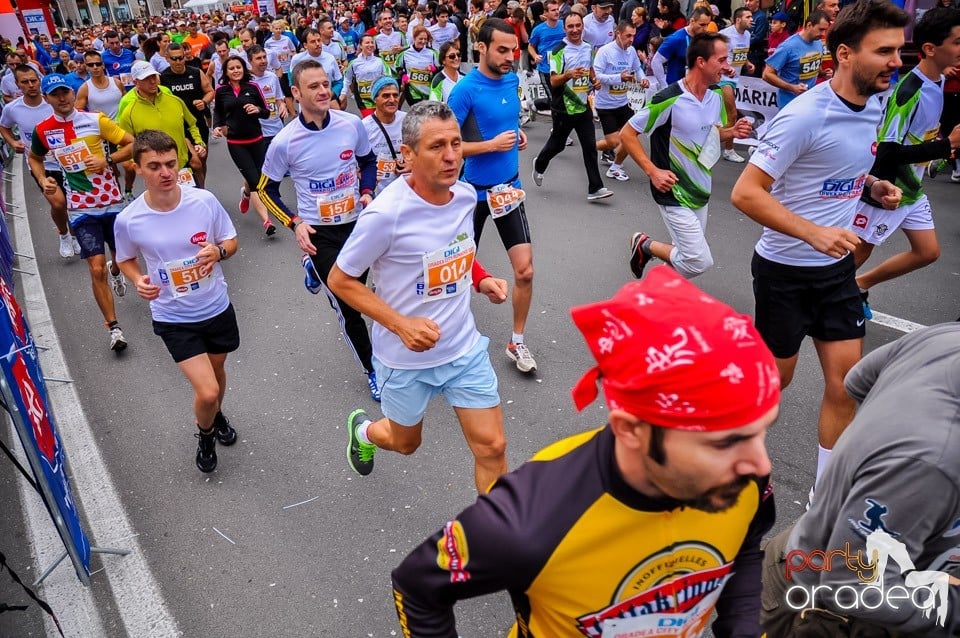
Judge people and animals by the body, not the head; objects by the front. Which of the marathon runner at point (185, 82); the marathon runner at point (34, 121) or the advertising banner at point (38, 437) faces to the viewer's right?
the advertising banner

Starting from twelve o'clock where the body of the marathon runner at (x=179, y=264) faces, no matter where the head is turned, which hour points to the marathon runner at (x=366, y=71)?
the marathon runner at (x=366, y=71) is roughly at 7 o'clock from the marathon runner at (x=179, y=264).

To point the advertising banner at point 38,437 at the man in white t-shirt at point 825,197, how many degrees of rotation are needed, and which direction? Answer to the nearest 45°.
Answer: approximately 45° to its right

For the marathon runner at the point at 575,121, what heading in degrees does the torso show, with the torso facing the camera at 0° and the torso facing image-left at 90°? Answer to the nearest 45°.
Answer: approximately 315°

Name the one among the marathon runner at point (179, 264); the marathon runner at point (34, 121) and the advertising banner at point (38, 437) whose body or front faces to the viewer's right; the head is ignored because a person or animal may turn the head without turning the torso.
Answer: the advertising banner

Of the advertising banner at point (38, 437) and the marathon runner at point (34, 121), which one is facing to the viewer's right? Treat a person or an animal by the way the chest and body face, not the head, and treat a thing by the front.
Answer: the advertising banner

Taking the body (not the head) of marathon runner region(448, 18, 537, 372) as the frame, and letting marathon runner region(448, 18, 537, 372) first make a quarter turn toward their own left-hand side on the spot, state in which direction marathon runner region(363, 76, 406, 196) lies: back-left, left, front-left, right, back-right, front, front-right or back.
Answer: left

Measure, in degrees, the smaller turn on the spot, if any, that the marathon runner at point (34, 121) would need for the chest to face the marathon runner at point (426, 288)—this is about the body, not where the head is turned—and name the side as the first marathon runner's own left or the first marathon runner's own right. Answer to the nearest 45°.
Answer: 0° — they already face them
